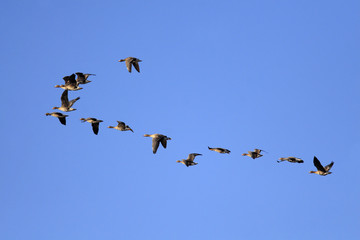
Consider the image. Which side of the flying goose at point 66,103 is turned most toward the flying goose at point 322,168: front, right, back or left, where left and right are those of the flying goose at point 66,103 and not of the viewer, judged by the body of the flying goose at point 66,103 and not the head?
back

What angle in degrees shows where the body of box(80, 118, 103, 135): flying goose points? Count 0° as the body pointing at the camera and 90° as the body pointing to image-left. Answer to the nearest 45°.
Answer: approximately 90°

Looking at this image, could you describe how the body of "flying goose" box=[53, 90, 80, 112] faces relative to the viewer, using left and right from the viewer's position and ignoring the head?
facing to the left of the viewer

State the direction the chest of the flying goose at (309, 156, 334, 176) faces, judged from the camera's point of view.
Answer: to the viewer's left

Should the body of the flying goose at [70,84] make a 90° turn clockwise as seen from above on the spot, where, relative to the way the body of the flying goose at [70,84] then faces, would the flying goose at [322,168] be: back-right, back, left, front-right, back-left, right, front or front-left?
right

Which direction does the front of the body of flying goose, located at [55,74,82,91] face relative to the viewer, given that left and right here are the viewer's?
facing to the left of the viewer

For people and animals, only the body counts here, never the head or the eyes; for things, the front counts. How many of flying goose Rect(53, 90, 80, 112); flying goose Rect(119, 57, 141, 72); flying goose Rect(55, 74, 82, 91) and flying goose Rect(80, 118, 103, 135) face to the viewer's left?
4

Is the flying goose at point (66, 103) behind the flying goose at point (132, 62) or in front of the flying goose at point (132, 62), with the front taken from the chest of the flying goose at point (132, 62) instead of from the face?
in front

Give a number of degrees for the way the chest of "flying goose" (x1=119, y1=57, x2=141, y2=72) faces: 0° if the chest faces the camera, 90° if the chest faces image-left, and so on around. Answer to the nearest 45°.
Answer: approximately 90°

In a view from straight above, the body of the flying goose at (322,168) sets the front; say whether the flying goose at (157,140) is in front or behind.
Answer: in front
